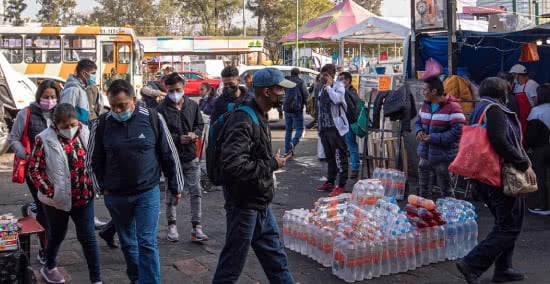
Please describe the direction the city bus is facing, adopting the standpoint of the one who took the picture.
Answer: facing to the right of the viewer

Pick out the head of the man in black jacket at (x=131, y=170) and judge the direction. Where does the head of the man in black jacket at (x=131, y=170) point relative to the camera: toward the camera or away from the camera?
toward the camera

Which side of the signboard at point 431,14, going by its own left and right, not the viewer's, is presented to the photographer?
front

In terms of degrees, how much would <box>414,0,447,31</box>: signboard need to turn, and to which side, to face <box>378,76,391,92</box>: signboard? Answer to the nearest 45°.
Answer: approximately 135° to its right

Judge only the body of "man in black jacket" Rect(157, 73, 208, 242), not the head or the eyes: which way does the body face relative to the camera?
toward the camera

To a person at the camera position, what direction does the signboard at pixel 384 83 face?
facing the viewer

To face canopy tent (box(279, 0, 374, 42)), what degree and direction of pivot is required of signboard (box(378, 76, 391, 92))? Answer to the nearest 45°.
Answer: approximately 180°

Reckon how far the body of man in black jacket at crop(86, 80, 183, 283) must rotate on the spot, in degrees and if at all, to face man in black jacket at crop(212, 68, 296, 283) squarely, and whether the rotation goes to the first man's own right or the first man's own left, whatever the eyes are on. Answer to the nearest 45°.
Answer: approximately 45° to the first man's own left

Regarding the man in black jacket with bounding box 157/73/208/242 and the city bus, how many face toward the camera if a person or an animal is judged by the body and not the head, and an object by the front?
1
